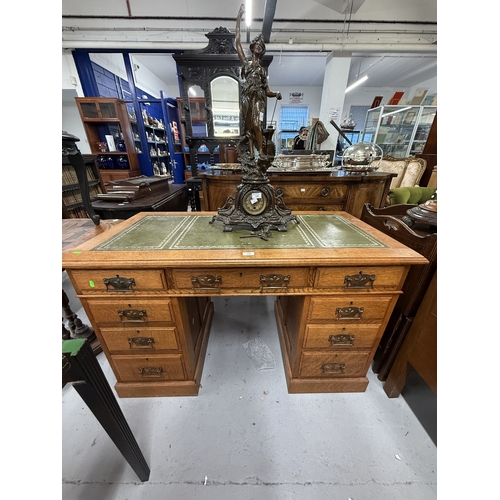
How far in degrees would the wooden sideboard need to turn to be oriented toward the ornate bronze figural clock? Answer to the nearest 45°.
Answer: approximately 45° to its right

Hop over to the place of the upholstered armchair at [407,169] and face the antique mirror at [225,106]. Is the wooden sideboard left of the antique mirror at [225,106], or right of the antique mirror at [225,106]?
left

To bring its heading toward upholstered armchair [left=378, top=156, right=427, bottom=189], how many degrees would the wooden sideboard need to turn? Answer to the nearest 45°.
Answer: approximately 135° to its left

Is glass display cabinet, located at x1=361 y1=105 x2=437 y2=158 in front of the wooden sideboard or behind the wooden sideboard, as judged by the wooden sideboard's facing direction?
behind

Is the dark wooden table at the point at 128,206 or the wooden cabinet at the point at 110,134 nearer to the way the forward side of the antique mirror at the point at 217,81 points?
the dark wooden table

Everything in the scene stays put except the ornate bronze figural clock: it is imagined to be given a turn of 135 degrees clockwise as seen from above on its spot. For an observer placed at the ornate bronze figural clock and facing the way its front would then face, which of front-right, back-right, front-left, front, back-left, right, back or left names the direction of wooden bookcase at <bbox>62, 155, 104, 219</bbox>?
front

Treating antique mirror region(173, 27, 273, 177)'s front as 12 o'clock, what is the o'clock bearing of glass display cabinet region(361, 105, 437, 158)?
The glass display cabinet is roughly at 8 o'clock from the antique mirror.

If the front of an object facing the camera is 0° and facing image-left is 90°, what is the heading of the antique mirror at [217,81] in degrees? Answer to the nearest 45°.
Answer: approximately 0°
